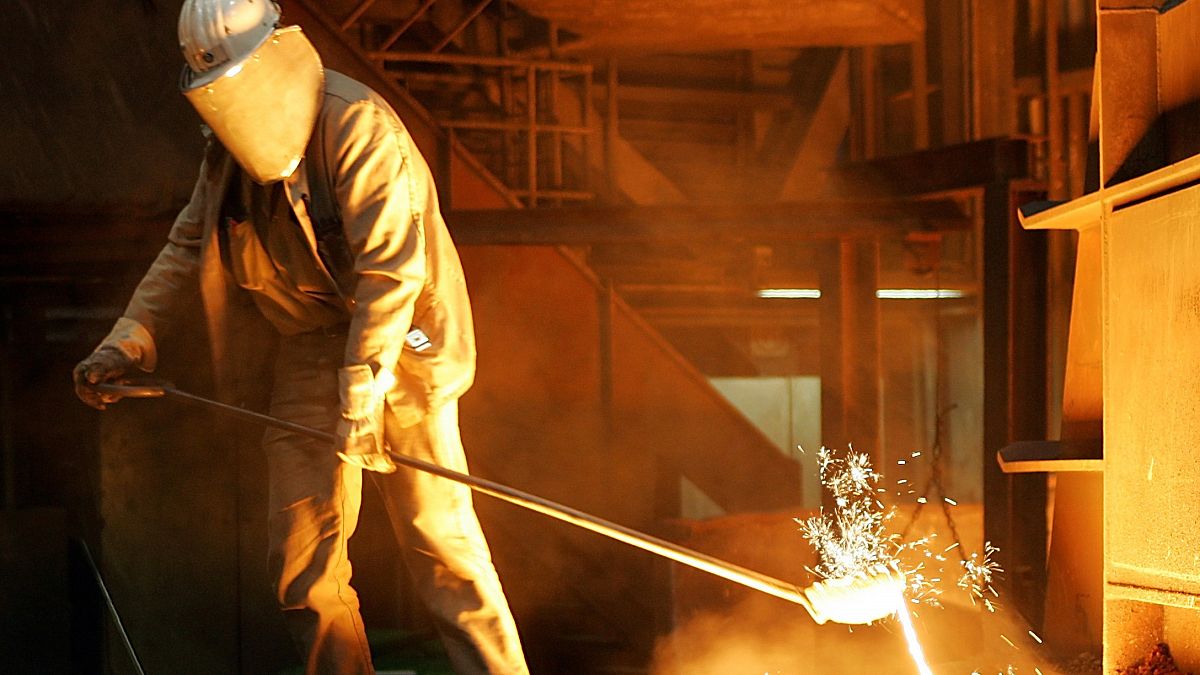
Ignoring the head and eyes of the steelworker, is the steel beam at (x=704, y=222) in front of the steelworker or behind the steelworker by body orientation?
behind

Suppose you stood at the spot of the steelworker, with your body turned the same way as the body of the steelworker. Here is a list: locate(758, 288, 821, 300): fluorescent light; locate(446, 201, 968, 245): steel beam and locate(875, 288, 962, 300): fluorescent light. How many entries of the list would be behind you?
3

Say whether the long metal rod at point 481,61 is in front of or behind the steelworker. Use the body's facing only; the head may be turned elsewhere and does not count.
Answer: behind

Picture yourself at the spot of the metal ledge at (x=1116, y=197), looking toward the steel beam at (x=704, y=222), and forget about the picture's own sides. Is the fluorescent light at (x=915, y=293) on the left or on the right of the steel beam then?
right

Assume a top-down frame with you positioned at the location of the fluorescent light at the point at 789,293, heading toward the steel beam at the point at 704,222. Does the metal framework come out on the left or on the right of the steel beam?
right
